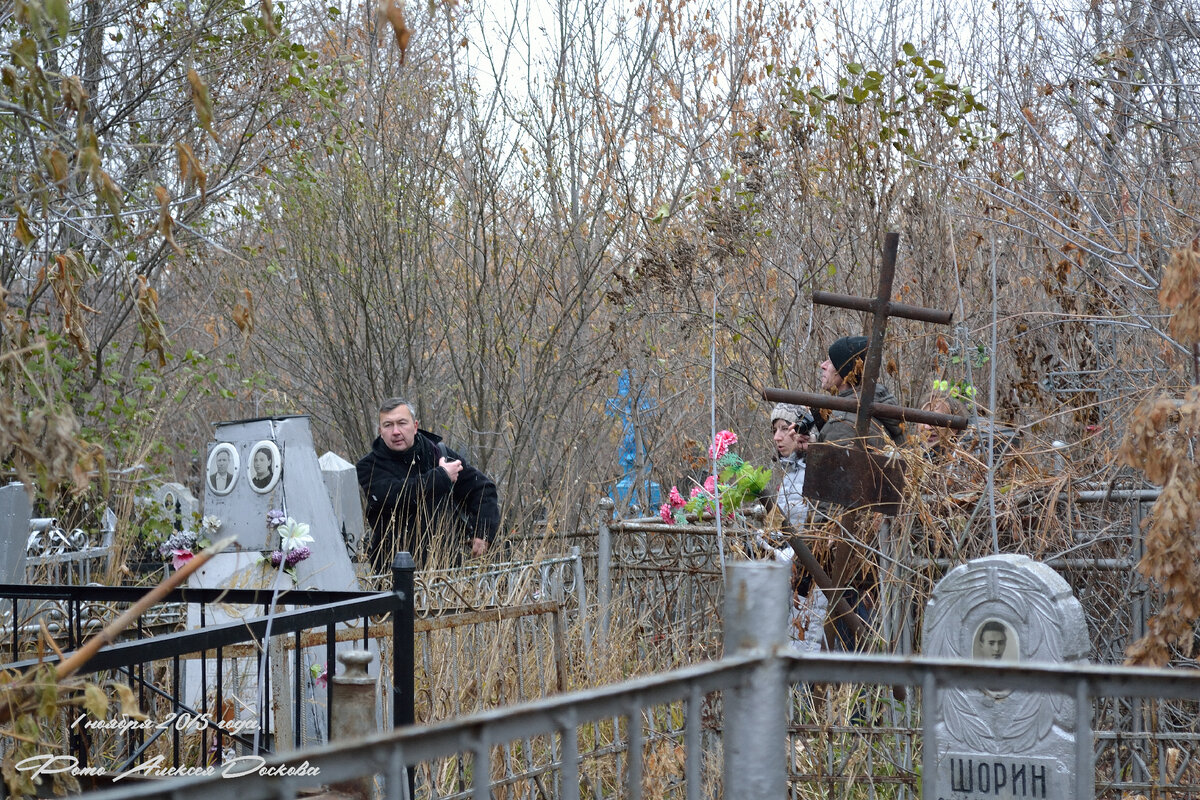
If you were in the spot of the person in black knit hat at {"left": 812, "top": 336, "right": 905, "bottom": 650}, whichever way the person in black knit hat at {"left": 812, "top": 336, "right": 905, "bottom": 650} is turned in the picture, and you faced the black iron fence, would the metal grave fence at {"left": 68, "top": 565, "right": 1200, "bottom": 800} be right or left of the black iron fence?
left

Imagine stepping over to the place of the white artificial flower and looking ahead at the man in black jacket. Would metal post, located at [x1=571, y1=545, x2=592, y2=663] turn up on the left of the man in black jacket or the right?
right

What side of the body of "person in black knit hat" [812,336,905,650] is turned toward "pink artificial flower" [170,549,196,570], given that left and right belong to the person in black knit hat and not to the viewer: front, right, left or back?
front

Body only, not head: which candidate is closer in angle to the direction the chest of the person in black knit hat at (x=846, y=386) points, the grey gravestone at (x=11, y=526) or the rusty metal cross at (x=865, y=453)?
the grey gravestone

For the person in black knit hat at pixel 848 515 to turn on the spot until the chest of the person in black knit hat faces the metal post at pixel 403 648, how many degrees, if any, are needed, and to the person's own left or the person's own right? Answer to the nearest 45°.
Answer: approximately 45° to the person's own left

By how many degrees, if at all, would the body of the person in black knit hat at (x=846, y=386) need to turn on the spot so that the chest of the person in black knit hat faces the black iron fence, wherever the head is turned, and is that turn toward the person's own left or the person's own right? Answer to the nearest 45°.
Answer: approximately 45° to the person's own left

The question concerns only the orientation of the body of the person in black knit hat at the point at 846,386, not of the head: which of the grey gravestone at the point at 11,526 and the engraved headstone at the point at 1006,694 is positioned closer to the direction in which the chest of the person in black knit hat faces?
the grey gravestone

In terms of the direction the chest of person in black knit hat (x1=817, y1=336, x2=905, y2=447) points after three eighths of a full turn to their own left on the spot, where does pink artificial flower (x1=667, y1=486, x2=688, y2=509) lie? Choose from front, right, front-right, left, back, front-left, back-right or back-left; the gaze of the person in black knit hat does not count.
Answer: back

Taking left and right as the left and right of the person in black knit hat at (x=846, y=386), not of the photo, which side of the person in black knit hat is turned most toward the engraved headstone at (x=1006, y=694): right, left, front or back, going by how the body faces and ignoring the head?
left

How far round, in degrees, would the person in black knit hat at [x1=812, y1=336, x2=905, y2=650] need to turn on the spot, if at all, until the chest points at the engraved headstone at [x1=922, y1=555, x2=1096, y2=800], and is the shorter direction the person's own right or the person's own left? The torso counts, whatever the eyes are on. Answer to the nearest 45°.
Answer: approximately 90° to the person's own left

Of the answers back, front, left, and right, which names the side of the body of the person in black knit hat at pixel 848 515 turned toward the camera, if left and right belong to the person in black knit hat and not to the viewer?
left

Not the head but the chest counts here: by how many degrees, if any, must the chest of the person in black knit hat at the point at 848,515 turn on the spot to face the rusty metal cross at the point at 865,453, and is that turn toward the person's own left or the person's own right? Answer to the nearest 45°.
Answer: approximately 90° to the person's own left

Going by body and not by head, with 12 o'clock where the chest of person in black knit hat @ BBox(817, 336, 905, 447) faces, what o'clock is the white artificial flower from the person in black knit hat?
The white artificial flower is roughly at 12 o'clock from the person in black knit hat.

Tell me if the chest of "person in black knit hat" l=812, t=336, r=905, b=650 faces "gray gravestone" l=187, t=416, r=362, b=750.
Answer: yes

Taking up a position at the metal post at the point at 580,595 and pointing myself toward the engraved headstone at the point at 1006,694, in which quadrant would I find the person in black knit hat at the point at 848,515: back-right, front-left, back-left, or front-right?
front-left

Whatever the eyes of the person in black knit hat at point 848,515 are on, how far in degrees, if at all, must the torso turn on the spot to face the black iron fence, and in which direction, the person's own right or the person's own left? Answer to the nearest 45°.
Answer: approximately 45° to the person's own left
